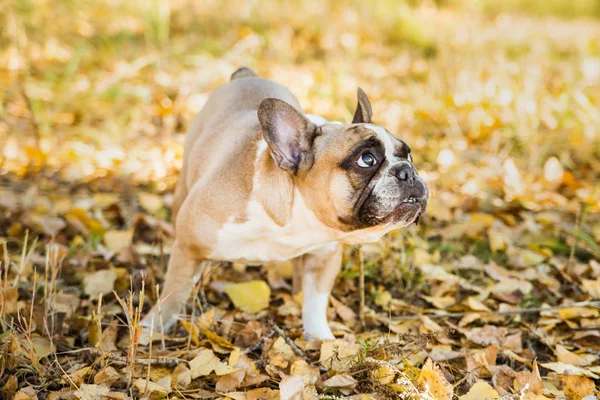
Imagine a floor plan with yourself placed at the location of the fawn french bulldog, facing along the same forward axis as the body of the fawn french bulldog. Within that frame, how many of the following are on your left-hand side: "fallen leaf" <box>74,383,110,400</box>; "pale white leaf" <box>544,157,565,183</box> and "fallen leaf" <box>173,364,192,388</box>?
1

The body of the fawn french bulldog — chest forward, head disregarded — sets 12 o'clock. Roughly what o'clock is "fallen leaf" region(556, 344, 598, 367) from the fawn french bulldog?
The fallen leaf is roughly at 11 o'clock from the fawn french bulldog.

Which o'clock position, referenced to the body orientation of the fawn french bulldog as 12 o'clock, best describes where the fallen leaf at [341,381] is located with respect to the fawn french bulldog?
The fallen leaf is roughly at 1 o'clock from the fawn french bulldog.

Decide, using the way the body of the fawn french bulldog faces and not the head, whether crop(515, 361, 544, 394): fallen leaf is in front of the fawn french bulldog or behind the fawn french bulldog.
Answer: in front

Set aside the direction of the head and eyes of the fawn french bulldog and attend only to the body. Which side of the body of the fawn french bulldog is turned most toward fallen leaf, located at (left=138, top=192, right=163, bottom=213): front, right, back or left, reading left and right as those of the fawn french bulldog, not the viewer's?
back

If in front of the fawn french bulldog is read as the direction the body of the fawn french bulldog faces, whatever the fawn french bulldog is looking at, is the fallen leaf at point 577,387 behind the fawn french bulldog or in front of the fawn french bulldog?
in front

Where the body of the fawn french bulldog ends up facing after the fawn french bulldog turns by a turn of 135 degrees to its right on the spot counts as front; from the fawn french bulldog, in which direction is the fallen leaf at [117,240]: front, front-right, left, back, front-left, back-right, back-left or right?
front-right

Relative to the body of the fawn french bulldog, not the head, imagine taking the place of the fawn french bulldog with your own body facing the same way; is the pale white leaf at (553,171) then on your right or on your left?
on your left

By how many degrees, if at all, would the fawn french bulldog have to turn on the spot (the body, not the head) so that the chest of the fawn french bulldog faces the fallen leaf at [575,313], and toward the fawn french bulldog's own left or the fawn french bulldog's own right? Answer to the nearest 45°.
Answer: approximately 45° to the fawn french bulldog's own left

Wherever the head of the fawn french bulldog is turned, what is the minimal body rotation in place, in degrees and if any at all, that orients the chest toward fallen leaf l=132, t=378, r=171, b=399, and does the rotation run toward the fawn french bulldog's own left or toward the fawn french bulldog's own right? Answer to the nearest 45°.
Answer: approximately 90° to the fawn french bulldog's own right

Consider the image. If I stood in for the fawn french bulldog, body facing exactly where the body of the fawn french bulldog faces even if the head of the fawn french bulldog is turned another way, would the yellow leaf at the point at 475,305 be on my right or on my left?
on my left
